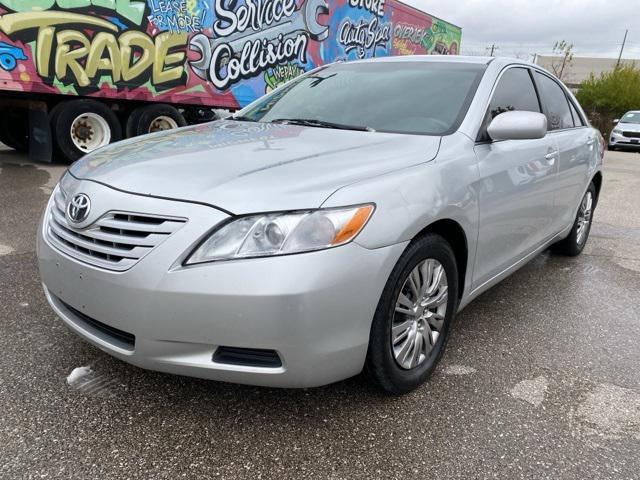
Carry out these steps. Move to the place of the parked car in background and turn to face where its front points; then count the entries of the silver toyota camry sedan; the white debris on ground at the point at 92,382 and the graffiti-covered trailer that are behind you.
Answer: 0

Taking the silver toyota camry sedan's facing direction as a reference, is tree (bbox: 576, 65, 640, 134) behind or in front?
behind

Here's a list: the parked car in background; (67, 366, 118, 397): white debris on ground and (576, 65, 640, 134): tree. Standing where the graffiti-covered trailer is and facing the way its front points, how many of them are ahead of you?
2

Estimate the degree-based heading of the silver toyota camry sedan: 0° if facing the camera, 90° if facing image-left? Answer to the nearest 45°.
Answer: approximately 45°

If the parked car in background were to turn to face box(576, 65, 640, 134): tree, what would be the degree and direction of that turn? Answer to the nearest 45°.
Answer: approximately 135° to its right

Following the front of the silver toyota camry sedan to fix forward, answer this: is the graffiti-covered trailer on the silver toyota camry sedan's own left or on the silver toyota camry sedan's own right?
on the silver toyota camry sedan's own right

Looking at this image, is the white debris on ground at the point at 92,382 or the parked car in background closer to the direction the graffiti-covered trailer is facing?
the parked car in background

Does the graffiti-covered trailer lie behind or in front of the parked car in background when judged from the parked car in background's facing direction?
in front

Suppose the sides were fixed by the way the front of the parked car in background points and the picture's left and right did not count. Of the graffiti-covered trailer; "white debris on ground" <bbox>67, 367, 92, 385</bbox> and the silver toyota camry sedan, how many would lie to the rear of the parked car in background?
0

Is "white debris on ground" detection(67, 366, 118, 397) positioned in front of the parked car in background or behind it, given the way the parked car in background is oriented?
in front

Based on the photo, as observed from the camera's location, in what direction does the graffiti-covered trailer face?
facing away from the viewer and to the right of the viewer

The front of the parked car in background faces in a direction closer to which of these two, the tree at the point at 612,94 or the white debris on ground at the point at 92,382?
the white debris on ground

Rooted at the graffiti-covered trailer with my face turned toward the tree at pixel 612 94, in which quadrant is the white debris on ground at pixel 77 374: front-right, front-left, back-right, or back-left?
back-right

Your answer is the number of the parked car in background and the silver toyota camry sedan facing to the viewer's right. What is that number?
0

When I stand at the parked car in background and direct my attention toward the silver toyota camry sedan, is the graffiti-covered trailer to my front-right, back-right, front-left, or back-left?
front-right

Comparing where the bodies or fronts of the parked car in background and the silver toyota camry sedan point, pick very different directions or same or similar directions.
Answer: same or similar directions

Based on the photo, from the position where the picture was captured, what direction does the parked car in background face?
facing the viewer and to the left of the viewer
